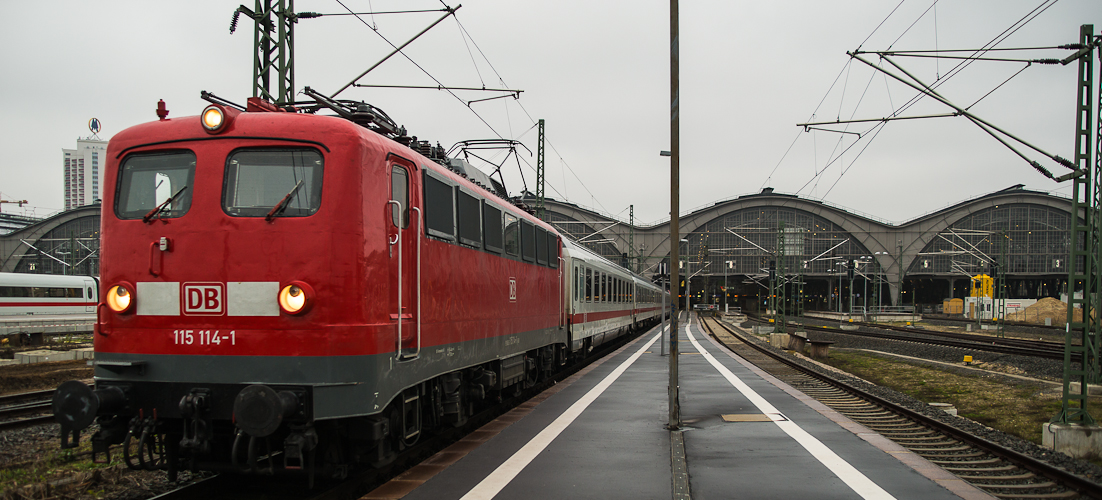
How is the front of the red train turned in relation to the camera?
facing the viewer and to the left of the viewer

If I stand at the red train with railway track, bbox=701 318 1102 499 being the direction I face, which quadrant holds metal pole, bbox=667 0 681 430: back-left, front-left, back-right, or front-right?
front-right
